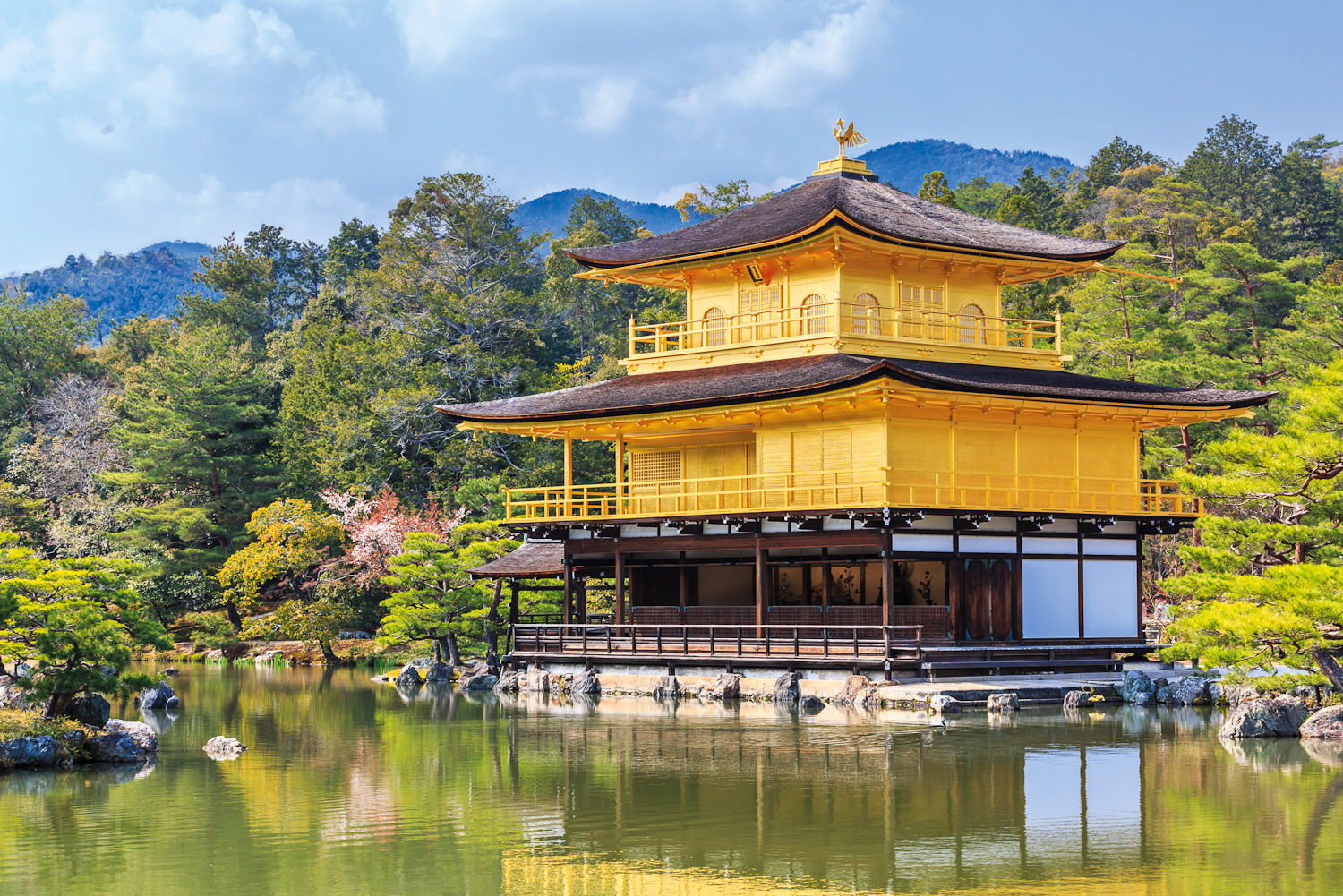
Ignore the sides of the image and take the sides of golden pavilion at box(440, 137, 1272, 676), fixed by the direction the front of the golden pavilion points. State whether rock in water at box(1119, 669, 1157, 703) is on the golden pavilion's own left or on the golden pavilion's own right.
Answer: on the golden pavilion's own left

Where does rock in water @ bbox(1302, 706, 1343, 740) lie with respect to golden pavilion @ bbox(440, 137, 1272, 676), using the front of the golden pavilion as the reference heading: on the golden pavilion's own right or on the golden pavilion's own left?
on the golden pavilion's own left

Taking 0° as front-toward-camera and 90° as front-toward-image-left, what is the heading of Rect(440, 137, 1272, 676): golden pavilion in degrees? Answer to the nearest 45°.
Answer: approximately 45°

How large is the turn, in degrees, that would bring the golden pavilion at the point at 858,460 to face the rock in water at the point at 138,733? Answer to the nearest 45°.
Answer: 0° — it already faces it

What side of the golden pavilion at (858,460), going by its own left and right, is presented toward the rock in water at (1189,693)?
left

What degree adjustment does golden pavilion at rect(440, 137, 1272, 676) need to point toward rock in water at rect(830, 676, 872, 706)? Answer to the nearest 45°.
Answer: approximately 45° to its left

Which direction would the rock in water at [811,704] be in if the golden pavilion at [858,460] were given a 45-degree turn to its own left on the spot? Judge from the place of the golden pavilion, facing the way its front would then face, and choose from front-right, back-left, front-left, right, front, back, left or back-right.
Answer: front

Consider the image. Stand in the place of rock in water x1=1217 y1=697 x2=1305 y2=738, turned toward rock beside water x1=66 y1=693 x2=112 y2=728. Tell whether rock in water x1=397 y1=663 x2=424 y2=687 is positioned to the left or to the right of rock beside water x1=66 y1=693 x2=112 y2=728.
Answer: right

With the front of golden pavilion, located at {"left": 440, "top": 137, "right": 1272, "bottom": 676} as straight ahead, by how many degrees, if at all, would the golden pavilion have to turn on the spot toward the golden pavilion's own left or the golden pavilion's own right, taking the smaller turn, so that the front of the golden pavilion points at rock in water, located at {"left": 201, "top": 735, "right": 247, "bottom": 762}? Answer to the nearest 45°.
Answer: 0° — it already faces it

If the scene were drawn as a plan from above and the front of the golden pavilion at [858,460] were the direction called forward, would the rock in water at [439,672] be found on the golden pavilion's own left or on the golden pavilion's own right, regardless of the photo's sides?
on the golden pavilion's own right

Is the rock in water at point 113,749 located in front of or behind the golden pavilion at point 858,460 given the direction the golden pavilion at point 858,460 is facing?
in front

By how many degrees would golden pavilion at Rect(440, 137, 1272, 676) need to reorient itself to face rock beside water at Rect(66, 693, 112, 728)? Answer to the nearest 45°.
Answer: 0° — it already faces it

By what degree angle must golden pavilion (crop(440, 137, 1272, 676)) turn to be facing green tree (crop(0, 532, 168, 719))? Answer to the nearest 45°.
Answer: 0° — it already faces it
